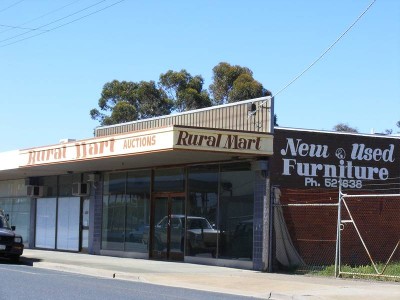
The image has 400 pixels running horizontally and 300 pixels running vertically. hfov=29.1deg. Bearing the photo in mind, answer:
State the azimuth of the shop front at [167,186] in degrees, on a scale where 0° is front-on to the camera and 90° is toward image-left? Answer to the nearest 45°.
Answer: approximately 45°

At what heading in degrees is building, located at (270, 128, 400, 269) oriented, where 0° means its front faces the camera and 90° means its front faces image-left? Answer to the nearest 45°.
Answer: approximately 0°

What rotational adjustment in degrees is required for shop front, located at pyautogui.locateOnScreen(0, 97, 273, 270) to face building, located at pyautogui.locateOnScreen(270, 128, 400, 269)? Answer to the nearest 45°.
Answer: approximately 90° to its left

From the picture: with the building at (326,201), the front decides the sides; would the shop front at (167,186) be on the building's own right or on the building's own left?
on the building's own right
